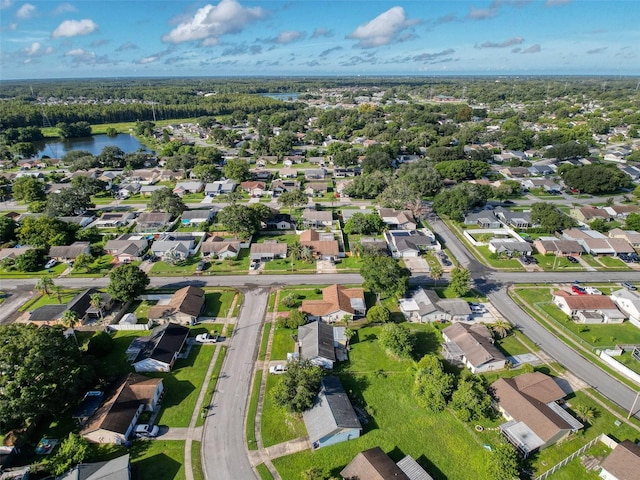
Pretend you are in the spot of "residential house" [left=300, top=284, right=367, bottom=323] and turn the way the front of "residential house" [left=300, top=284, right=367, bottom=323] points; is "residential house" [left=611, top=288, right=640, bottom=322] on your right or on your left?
on your right

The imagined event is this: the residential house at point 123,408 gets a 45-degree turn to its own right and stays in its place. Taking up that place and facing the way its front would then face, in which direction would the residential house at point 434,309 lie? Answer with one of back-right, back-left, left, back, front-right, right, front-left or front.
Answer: front-left

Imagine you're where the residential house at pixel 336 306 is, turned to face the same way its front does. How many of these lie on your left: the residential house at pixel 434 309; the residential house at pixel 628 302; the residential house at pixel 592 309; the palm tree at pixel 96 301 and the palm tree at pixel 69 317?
2

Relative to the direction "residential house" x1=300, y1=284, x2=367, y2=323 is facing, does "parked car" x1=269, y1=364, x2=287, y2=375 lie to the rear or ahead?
to the rear

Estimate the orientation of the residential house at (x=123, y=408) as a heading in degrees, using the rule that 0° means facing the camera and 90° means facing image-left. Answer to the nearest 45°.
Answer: approximately 270°

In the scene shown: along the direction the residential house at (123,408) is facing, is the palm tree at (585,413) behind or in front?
in front

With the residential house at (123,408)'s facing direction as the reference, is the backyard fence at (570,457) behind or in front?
in front

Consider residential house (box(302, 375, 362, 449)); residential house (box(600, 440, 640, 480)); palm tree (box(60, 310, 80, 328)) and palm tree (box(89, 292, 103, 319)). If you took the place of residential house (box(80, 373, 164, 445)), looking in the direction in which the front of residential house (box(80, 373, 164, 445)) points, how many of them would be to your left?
2

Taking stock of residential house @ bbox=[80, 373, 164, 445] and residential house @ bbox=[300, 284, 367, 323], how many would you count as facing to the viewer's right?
1

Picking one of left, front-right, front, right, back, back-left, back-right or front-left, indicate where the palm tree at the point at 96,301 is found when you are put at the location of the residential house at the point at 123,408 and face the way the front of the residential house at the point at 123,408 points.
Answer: left

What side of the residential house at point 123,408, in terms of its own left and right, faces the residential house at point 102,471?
right

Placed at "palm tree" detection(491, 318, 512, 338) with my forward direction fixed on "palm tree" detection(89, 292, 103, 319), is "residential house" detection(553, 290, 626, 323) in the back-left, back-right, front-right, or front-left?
back-right
